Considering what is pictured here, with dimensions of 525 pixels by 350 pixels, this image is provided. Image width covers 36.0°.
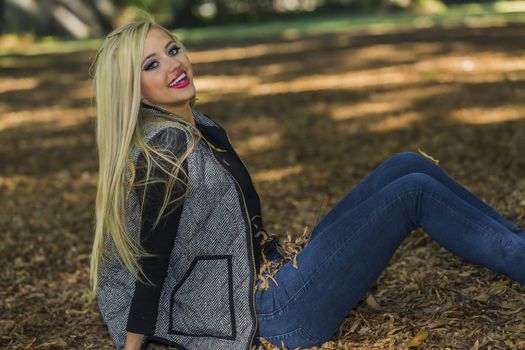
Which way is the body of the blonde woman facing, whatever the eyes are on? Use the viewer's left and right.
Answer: facing to the right of the viewer
